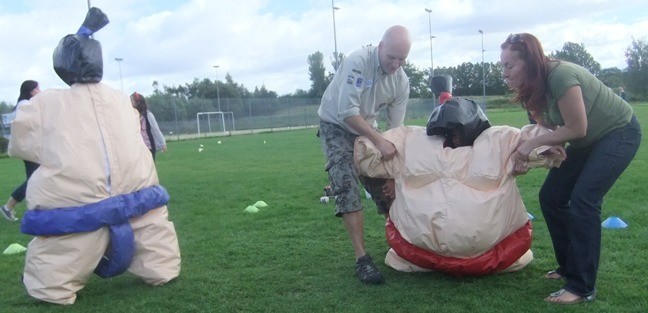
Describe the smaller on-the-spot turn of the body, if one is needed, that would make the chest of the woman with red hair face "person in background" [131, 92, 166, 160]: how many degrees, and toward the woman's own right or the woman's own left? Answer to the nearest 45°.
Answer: approximately 45° to the woman's own right

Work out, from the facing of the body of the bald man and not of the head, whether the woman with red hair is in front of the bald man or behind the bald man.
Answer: in front

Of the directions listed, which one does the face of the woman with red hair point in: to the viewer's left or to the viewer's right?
to the viewer's left

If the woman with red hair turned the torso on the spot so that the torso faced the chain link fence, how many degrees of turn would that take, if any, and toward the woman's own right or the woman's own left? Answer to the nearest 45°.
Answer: approximately 45° to the woman's own right

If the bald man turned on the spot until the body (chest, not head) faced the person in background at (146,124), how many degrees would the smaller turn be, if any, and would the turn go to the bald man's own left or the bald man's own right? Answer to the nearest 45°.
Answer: approximately 180°

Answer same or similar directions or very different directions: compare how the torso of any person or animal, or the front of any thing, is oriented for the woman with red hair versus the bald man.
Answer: very different directions

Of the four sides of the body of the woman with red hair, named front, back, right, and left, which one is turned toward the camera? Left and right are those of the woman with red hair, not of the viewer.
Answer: left

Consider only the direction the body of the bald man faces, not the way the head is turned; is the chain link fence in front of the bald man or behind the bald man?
behind

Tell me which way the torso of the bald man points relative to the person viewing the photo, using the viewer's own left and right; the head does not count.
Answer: facing the viewer and to the right of the viewer

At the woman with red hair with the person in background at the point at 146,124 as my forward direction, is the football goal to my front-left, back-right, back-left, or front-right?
front-right

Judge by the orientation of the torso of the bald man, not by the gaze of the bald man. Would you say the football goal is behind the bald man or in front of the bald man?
behind

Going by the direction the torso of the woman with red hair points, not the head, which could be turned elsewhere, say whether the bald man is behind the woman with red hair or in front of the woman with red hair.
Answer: in front

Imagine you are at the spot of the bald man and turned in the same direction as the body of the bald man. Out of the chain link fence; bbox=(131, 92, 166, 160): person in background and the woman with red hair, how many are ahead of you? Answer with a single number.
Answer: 1

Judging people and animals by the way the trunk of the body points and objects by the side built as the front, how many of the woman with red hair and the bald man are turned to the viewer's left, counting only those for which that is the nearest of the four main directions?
1

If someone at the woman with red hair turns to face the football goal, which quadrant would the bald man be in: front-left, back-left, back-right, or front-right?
front-left
